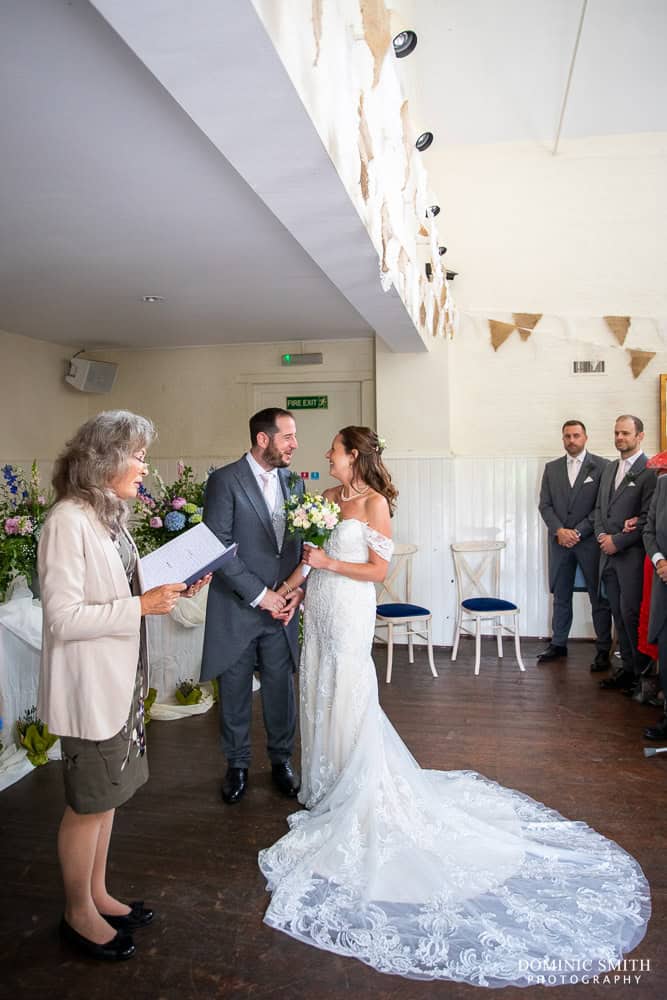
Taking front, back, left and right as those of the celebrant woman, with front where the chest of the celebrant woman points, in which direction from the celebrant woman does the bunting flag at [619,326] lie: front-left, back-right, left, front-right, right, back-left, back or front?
front-left

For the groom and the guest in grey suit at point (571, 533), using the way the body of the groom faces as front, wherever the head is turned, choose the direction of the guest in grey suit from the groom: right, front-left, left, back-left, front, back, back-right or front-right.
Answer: left

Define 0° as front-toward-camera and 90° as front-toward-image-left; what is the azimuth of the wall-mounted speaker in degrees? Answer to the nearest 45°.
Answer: approximately 315°

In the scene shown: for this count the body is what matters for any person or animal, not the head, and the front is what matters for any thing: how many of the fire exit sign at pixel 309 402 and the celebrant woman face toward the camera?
1

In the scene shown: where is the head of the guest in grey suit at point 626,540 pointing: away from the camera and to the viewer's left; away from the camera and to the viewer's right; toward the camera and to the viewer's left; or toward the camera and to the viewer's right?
toward the camera and to the viewer's left

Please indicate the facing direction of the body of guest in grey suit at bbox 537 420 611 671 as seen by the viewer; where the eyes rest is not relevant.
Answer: toward the camera

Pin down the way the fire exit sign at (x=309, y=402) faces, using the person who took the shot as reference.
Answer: facing the viewer

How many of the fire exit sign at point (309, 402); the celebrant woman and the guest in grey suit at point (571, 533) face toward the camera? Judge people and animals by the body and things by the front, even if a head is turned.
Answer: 2

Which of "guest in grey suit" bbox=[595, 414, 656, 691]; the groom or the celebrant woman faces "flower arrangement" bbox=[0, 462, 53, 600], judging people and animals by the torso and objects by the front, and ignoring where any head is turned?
the guest in grey suit

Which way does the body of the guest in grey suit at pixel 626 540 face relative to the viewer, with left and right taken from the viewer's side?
facing the viewer and to the left of the viewer

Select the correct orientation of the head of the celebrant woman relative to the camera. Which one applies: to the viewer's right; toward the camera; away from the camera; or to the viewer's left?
to the viewer's right

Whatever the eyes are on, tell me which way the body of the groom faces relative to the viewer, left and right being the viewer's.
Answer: facing the viewer and to the right of the viewer

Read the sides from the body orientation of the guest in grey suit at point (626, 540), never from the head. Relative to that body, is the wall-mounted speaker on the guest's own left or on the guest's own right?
on the guest's own right

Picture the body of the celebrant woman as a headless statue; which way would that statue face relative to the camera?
to the viewer's right
